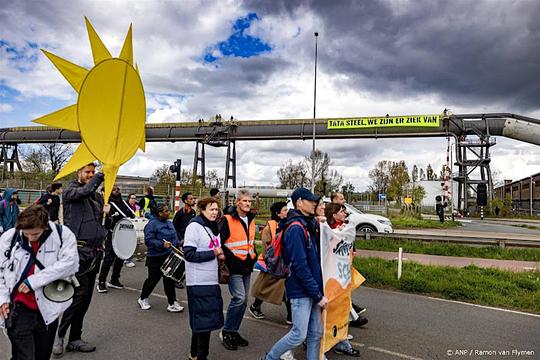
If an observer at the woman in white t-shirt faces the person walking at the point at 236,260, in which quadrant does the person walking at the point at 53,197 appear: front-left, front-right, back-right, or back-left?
front-left

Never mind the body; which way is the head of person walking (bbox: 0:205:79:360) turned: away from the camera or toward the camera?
toward the camera

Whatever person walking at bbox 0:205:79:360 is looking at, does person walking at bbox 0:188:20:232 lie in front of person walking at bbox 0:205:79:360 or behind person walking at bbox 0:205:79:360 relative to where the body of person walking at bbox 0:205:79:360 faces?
behind

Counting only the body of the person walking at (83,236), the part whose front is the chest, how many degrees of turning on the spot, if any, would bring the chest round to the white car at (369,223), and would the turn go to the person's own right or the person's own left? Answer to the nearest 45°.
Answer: approximately 90° to the person's own left

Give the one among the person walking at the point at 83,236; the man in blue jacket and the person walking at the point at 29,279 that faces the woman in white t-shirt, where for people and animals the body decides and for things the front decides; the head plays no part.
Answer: the person walking at the point at 83,236

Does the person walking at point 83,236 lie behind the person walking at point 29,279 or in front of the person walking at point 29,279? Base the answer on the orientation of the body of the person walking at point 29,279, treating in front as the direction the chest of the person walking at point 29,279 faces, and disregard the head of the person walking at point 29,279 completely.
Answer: behind

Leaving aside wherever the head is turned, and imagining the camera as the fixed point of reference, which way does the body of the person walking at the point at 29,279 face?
toward the camera

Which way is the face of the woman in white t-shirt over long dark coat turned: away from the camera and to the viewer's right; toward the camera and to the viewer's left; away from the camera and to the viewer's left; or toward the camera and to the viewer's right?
toward the camera and to the viewer's right

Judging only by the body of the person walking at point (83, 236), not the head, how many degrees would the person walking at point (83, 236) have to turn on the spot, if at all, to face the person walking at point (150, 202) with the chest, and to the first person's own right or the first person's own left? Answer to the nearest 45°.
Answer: approximately 135° to the first person's own left

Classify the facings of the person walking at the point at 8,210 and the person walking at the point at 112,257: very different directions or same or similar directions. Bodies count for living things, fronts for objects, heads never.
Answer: same or similar directions

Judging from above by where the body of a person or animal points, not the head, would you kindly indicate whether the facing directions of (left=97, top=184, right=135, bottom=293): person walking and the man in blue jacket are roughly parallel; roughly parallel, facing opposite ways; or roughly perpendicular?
roughly parallel

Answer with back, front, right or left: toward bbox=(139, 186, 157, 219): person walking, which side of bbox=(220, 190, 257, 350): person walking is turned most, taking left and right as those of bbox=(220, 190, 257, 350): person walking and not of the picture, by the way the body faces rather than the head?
back

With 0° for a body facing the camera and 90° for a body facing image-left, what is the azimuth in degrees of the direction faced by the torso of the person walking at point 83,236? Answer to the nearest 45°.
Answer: approximately 315°
